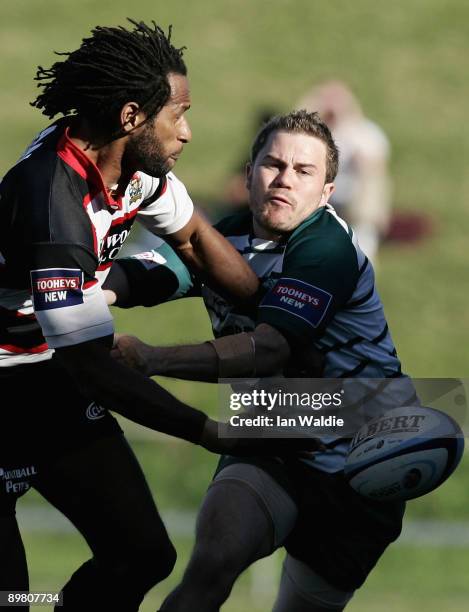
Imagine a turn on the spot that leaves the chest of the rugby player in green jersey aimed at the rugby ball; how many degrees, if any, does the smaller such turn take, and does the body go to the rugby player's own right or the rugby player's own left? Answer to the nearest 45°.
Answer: approximately 90° to the rugby player's own left

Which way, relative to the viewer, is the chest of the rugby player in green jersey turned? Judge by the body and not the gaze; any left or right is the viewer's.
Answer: facing the viewer and to the left of the viewer

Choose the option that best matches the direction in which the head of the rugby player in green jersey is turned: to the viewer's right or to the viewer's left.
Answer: to the viewer's left

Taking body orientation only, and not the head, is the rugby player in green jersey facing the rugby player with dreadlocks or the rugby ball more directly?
the rugby player with dreadlocks

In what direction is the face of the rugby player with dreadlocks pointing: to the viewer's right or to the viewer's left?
to the viewer's right
